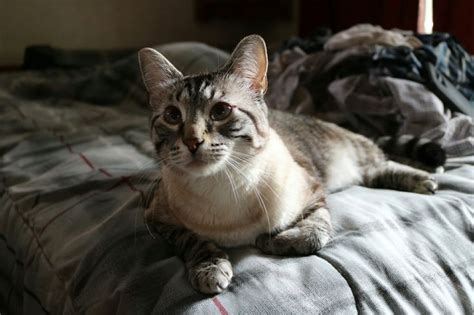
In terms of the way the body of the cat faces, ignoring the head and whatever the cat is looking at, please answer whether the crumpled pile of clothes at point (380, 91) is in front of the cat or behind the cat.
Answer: behind

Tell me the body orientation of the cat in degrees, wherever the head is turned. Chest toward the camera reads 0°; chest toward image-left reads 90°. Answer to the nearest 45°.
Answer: approximately 45°

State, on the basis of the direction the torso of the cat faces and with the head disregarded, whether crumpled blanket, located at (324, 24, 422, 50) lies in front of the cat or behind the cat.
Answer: behind
